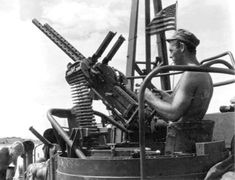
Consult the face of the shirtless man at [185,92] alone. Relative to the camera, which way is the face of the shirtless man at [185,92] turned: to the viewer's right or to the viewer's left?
to the viewer's left
